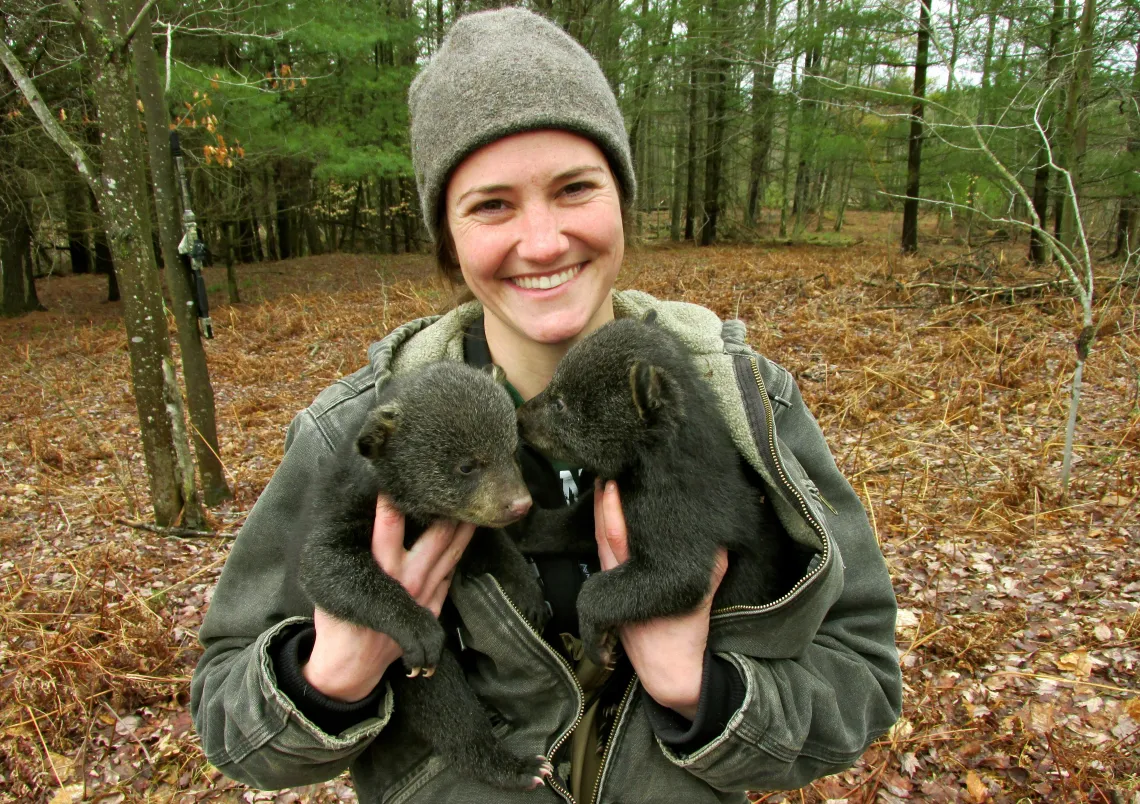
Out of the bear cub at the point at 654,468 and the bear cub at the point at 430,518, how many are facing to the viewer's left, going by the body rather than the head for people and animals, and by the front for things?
1

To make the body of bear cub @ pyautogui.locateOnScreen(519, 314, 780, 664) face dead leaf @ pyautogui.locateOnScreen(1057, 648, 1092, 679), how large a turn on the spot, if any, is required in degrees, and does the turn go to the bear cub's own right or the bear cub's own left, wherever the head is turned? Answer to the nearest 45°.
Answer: approximately 135° to the bear cub's own right

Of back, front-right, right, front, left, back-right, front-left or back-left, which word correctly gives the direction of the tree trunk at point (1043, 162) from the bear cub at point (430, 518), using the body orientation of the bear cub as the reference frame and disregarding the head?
left

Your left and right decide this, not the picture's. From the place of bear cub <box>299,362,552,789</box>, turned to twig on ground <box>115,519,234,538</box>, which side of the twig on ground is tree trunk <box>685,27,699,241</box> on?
right

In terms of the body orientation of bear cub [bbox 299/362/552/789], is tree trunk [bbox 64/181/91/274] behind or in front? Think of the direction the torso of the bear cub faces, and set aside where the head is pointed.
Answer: behind

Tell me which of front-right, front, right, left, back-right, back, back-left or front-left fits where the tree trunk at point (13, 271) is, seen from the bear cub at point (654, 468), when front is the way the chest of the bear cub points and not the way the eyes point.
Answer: front-right

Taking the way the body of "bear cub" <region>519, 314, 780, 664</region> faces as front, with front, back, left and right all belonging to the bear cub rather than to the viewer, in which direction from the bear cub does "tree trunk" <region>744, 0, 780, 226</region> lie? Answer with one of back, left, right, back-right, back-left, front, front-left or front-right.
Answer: right

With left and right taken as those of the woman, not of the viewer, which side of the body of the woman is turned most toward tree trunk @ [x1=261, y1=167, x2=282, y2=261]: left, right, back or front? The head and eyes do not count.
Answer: back

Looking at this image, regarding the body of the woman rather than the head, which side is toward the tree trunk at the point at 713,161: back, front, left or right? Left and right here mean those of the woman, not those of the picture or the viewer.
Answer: back

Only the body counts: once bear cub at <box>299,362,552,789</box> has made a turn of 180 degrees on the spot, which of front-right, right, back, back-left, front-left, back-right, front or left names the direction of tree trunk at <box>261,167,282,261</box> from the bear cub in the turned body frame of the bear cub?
front-right

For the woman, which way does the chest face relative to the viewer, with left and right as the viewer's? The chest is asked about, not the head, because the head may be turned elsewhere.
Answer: facing the viewer

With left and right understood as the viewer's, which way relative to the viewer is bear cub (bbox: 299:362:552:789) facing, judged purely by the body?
facing the viewer and to the right of the viewer

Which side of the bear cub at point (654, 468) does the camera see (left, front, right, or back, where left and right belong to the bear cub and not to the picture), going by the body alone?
left
